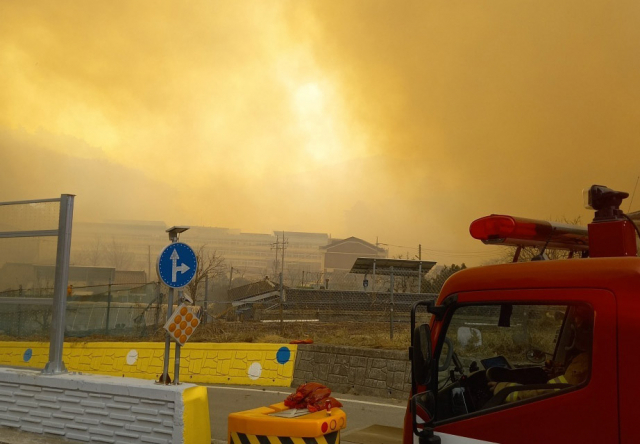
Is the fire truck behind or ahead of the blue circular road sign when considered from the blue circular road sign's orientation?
ahead

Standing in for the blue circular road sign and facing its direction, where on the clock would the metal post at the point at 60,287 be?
The metal post is roughly at 4 o'clock from the blue circular road sign.

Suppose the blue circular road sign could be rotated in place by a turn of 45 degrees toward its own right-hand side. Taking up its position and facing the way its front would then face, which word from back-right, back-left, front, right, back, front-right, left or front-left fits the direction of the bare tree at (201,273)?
back-right

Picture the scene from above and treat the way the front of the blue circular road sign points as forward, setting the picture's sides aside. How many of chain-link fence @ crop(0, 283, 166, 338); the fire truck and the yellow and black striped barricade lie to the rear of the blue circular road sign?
1

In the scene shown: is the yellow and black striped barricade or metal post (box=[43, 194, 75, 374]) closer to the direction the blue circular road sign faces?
the yellow and black striped barricade

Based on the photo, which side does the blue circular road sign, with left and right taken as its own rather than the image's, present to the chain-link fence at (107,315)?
back

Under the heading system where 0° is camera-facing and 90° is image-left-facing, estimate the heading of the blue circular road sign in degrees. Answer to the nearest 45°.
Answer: approximately 0°

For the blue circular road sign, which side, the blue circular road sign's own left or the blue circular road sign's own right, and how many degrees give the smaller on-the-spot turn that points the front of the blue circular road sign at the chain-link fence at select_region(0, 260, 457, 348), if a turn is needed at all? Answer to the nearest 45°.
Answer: approximately 180°

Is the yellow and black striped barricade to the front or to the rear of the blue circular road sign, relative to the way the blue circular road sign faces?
to the front
